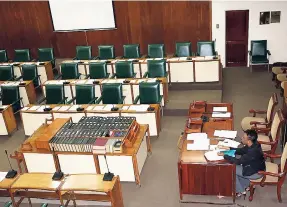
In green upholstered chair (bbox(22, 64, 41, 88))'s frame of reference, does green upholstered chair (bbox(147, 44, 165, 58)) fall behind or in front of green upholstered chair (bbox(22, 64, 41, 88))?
in front

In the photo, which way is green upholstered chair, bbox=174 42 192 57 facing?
toward the camera

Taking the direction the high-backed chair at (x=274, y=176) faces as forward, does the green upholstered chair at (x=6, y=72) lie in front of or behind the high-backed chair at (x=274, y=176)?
in front

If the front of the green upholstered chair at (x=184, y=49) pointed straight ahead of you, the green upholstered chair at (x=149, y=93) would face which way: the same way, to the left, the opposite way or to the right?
the same way

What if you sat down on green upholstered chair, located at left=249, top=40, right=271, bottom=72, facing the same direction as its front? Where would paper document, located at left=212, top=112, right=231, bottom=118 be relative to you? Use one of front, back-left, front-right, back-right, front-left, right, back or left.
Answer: front

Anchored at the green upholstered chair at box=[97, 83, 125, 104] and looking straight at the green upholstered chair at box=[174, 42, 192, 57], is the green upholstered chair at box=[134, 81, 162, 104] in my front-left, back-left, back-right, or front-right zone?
front-right

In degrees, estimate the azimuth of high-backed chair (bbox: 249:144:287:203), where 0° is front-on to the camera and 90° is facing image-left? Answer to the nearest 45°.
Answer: approximately 90°

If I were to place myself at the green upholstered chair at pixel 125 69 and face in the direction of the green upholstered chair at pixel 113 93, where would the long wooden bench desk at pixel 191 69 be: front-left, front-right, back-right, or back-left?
back-left
